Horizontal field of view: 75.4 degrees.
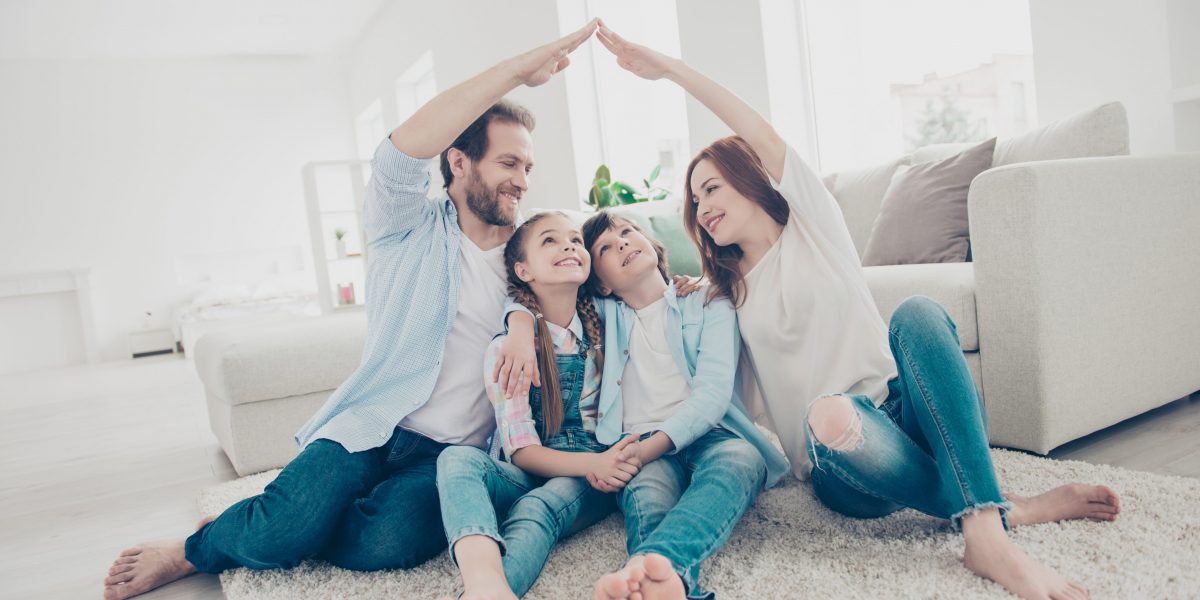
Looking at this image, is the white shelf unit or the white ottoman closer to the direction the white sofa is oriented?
the white ottoman

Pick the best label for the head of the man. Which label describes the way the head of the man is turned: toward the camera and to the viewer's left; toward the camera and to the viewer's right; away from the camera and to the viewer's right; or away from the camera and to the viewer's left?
toward the camera and to the viewer's right

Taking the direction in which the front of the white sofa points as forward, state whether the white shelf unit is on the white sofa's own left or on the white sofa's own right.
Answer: on the white sofa's own right

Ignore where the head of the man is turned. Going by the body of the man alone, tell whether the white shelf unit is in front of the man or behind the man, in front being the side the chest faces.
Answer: behind

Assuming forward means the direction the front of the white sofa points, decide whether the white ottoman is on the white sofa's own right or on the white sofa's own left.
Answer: on the white sofa's own right

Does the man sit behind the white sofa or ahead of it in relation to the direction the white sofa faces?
ahead

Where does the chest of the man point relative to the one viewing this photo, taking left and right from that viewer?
facing the viewer and to the right of the viewer

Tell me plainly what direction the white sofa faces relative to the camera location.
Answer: facing the viewer and to the left of the viewer

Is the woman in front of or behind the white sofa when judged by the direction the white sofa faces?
in front

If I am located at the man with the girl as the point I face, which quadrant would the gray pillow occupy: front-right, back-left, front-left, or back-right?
front-left

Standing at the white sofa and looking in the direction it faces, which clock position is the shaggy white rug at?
The shaggy white rug is roughly at 12 o'clock from the white sofa.

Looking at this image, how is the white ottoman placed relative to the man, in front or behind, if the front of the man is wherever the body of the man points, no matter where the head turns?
behind

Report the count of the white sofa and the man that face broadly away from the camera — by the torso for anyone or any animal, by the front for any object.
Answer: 0
